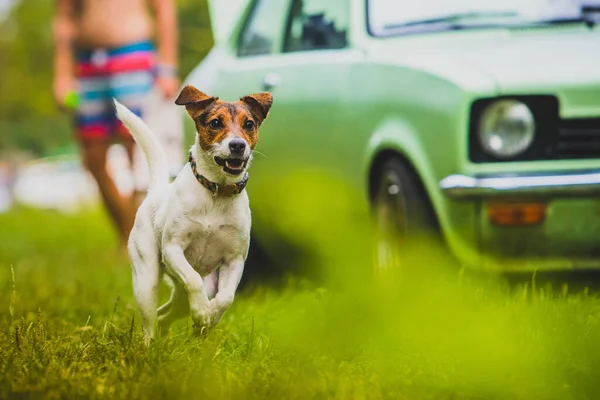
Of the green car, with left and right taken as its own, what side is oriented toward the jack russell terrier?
right

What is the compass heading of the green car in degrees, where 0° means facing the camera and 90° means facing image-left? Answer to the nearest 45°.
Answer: approximately 315°

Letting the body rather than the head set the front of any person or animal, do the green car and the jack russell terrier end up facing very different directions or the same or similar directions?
same or similar directions

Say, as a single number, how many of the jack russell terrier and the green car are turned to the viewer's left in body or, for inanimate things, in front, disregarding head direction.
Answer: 0

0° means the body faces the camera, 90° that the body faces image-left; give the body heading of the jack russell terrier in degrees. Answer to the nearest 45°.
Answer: approximately 315°
